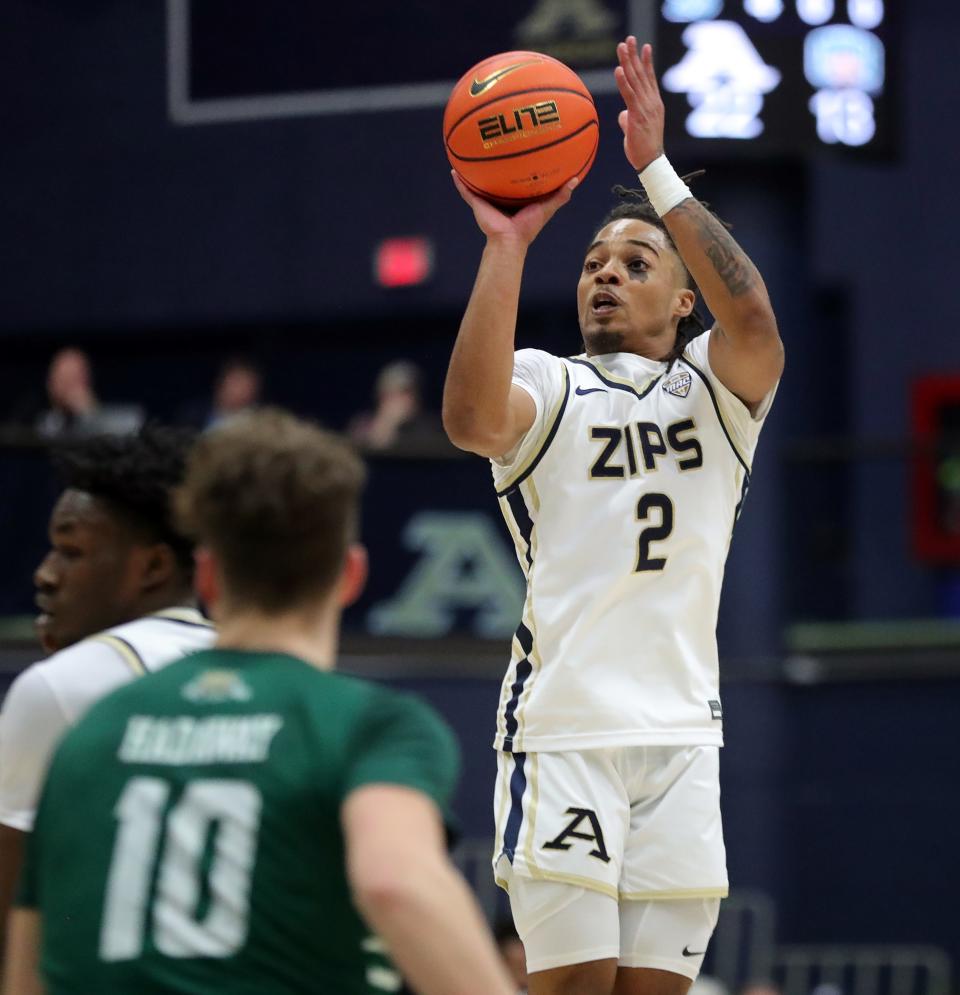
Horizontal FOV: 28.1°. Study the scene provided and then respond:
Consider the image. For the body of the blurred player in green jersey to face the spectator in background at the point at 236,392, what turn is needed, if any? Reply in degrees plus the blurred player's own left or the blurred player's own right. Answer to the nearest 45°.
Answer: approximately 45° to the blurred player's own left

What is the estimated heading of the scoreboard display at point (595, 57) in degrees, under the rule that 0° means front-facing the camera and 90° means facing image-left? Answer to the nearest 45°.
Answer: approximately 0°

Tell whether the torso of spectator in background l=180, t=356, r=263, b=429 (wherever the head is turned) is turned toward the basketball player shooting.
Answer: yes

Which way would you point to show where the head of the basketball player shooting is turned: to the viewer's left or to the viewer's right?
to the viewer's left

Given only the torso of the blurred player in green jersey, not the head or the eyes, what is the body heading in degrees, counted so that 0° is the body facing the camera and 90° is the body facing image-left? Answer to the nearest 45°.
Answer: approximately 225°

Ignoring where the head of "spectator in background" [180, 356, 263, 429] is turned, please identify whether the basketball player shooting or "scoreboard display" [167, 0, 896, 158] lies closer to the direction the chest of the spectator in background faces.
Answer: the basketball player shooting

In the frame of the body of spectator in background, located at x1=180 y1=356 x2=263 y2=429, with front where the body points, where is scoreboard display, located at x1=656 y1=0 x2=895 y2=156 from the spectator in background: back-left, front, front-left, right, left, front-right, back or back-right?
front-left

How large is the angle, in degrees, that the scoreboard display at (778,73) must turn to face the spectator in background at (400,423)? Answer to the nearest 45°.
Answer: approximately 135° to its right

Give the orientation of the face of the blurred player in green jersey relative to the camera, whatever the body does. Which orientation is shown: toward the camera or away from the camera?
away from the camera

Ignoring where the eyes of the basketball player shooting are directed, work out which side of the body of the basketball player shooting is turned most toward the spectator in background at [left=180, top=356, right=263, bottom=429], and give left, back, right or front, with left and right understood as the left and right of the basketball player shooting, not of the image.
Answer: back
